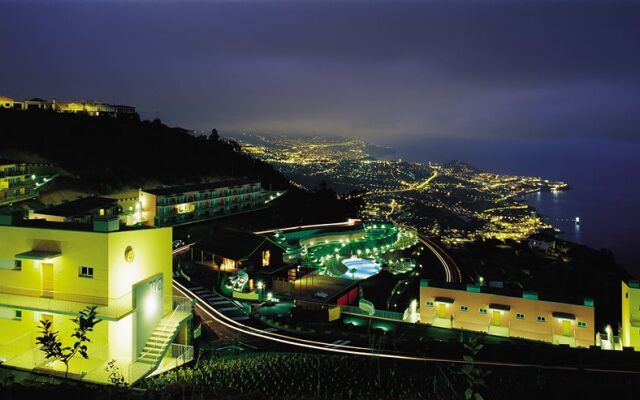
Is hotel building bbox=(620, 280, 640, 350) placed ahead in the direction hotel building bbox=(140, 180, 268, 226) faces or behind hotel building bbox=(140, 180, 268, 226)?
ahead

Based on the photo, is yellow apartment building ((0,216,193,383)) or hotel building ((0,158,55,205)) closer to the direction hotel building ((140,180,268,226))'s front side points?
the yellow apartment building

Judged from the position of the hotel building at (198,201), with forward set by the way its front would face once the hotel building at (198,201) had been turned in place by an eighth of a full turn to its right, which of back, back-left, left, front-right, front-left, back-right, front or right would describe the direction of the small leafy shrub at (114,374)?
front

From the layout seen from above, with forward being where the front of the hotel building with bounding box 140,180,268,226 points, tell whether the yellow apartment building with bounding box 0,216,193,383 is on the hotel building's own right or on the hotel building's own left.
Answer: on the hotel building's own right

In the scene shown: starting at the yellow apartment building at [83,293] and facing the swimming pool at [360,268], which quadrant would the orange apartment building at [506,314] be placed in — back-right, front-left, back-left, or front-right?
front-right

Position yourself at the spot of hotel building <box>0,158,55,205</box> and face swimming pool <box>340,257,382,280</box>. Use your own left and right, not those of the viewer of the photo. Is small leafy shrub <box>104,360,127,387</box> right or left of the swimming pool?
right

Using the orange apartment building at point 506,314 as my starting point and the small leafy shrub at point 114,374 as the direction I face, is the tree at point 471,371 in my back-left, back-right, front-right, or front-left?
front-left

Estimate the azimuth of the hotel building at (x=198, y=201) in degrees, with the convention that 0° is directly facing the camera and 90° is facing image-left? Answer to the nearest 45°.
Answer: approximately 315°

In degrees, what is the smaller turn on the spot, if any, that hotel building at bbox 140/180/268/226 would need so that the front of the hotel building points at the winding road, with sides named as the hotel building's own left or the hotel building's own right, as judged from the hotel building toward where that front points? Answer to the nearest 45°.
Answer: approximately 45° to the hotel building's own right
